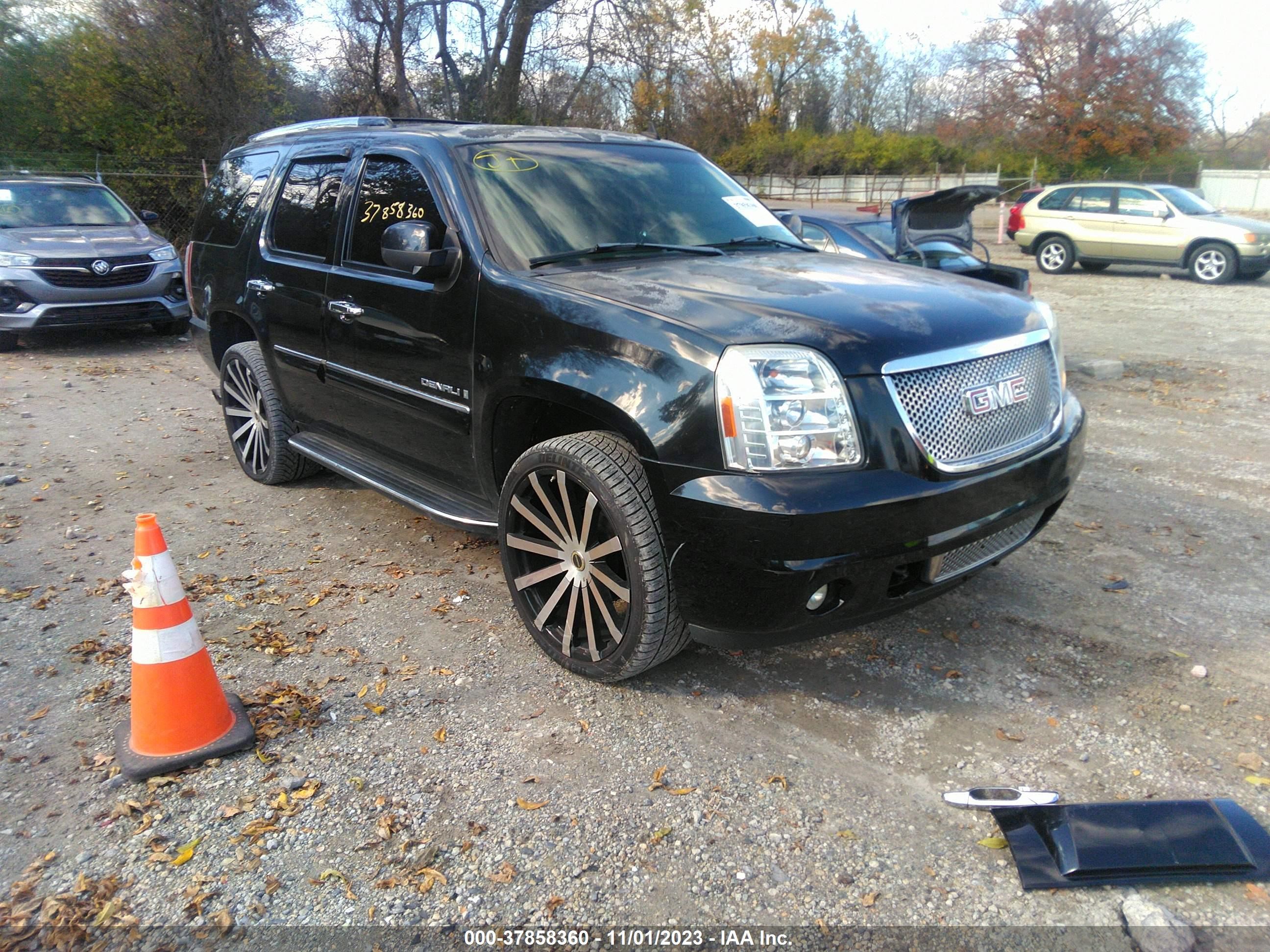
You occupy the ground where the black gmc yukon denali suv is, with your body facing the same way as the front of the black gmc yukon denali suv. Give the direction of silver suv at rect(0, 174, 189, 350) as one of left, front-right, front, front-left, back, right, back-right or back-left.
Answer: back

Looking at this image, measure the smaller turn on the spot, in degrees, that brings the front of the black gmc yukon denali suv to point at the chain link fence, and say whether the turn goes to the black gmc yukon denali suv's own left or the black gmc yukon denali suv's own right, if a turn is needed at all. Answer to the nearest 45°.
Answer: approximately 180°

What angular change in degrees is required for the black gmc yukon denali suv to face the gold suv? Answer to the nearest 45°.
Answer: approximately 90° to its left

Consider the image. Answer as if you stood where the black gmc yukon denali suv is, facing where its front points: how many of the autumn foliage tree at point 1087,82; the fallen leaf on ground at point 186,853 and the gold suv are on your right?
1

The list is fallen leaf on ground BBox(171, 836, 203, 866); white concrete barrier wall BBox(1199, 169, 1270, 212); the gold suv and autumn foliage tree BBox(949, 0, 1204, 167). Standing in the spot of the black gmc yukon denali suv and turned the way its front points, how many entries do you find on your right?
1

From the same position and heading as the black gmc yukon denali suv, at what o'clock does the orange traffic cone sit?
The orange traffic cone is roughly at 4 o'clock from the black gmc yukon denali suv.

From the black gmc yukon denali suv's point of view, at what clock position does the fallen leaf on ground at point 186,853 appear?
The fallen leaf on ground is roughly at 3 o'clock from the black gmc yukon denali suv.
